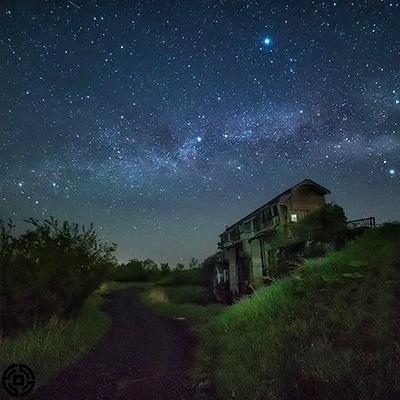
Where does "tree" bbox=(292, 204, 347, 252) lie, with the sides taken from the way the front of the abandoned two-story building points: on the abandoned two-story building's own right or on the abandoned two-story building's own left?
on the abandoned two-story building's own left

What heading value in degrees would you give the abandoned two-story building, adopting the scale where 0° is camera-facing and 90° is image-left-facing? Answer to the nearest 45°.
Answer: approximately 45°
